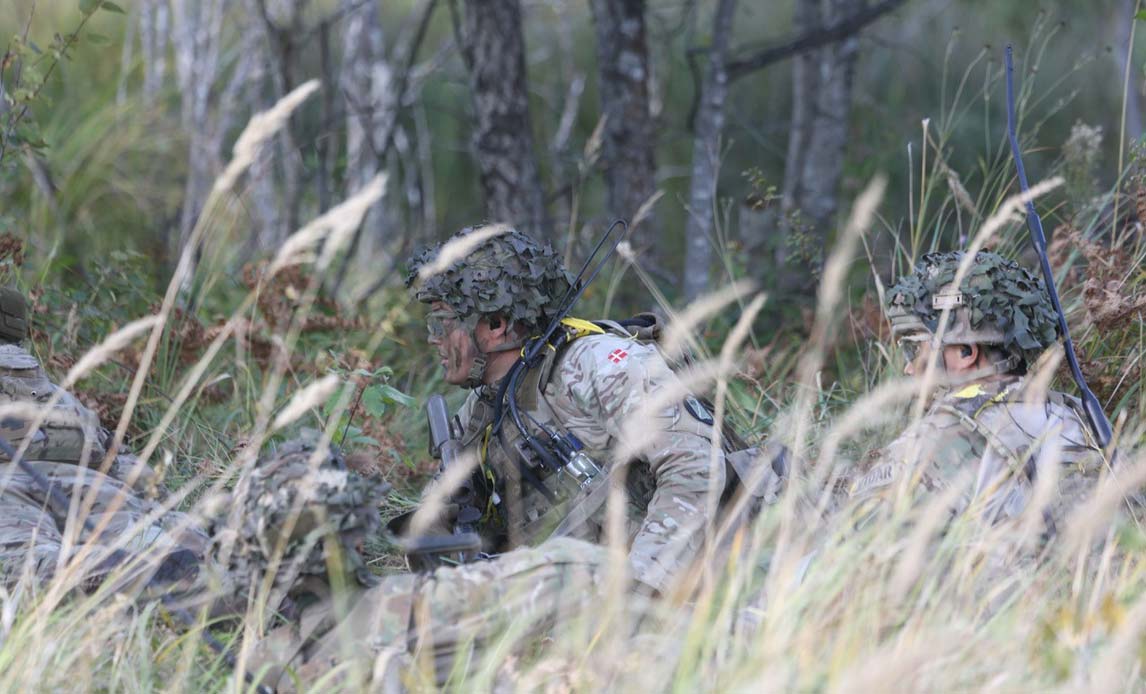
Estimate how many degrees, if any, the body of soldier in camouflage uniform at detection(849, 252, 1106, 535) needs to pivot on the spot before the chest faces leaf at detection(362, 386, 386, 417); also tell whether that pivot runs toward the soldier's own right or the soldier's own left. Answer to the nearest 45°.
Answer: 0° — they already face it

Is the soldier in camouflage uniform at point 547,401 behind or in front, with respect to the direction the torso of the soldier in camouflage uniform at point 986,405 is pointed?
in front

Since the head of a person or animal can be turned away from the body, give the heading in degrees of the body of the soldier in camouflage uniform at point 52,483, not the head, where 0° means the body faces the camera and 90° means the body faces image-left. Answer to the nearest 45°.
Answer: approximately 90°

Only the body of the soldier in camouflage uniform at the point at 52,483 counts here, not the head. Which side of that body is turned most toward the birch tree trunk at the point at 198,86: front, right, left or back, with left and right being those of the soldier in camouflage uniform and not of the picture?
right

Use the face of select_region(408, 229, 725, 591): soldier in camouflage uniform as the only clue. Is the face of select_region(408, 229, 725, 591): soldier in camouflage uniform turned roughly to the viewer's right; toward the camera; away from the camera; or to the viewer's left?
to the viewer's left

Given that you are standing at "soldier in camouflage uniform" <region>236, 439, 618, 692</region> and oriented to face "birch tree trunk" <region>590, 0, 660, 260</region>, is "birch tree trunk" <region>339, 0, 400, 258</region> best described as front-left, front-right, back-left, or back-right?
front-left

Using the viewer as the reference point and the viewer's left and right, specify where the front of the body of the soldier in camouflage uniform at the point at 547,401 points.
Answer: facing to the left of the viewer

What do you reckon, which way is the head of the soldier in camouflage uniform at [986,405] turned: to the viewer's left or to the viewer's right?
to the viewer's left

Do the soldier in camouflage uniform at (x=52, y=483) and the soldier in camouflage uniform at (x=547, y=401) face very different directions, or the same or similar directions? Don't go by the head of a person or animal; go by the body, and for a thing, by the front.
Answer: same or similar directions

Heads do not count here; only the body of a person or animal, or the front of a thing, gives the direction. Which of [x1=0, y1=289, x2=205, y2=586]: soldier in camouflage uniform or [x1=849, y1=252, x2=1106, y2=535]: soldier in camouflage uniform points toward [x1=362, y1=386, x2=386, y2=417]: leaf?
[x1=849, y1=252, x2=1106, y2=535]: soldier in camouflage uniform

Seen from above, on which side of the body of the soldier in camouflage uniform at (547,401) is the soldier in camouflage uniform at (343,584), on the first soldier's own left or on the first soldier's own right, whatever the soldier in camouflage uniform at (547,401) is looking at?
on the first soldier's own left

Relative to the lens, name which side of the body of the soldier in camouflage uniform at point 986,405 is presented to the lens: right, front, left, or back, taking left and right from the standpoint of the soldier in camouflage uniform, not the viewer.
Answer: left

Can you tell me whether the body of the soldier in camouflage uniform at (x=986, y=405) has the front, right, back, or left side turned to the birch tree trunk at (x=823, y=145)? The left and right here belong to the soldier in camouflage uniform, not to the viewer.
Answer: right
